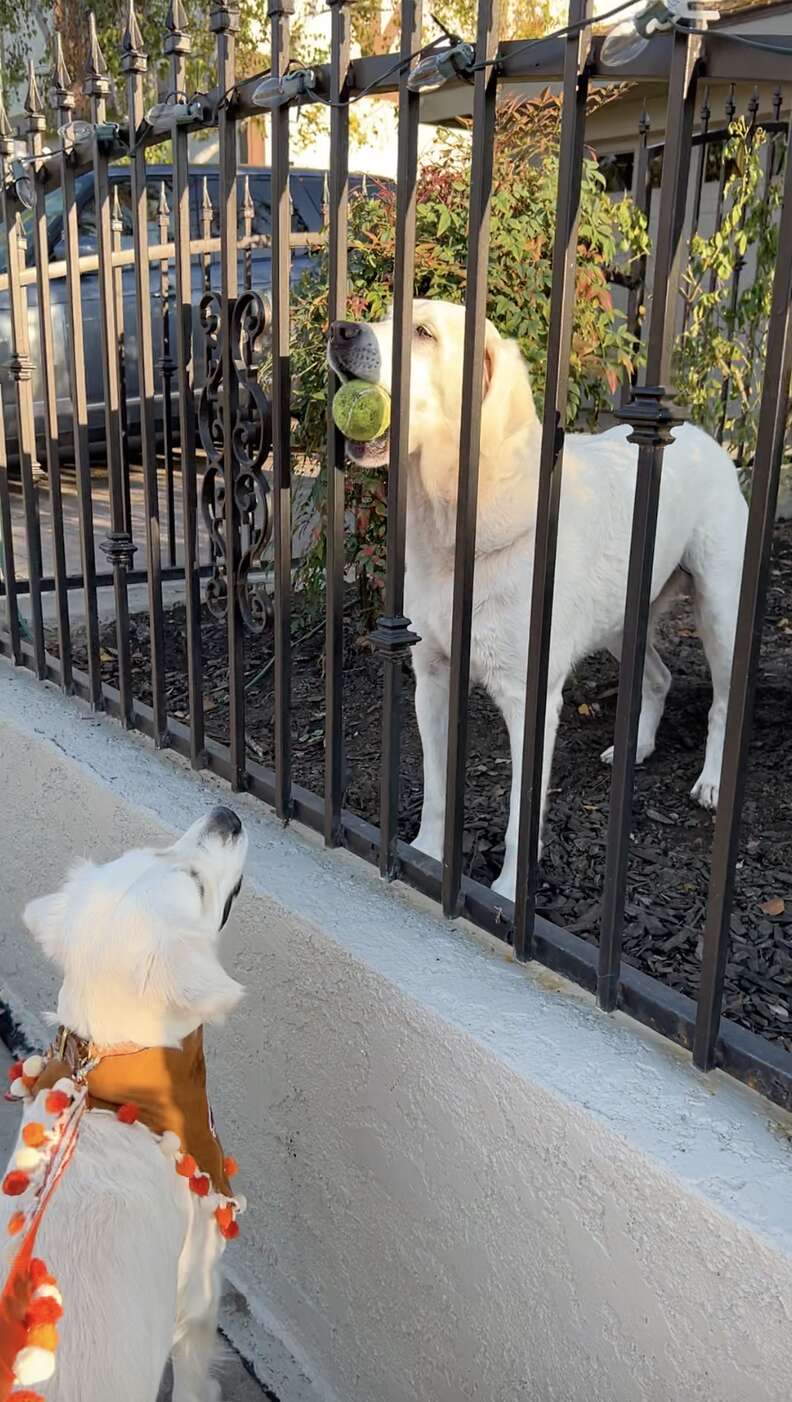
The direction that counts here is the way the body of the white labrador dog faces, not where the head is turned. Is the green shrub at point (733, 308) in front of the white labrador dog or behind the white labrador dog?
behind

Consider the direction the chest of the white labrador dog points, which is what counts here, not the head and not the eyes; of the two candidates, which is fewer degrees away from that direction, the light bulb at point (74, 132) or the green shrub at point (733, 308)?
the light bulb

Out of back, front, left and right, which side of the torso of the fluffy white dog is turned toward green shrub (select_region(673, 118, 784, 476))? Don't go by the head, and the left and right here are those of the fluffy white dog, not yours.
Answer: front

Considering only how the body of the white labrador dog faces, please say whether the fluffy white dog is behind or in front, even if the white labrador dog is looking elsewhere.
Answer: in front

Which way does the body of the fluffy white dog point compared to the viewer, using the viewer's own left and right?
facing away from the viewer and to the right of the viewer

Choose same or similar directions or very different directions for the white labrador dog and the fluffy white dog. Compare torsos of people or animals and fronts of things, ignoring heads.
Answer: very different directions

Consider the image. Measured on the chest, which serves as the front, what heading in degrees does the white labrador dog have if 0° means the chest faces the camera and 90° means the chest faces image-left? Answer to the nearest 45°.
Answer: approximately 45°

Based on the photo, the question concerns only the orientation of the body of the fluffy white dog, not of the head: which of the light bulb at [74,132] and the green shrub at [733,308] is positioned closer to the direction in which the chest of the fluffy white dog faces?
the green shrub

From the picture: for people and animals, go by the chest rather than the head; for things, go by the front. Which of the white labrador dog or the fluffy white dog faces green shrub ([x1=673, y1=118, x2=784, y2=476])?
the fluffy white dog
